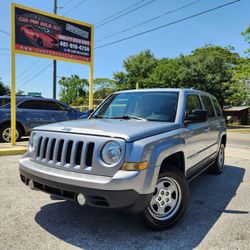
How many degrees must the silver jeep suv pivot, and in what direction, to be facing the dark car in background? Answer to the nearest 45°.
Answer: approximately 90° to its right

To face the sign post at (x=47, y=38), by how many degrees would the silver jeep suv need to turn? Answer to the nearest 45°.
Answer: approximately 90° to its right

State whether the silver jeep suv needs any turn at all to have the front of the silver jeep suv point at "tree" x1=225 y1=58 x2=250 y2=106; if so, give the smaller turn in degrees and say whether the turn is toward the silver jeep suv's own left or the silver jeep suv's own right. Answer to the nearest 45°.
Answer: approximately 180°

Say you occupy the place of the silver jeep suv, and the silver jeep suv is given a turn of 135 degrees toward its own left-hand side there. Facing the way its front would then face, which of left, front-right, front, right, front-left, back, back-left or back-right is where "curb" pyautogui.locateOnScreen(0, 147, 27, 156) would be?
back-left

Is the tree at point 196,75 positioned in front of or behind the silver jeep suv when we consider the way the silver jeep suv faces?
behind

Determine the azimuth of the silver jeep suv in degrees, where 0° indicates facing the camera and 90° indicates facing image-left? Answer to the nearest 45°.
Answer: approximately 45°

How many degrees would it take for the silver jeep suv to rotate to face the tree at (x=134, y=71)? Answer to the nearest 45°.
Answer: approximately 135° to its right
